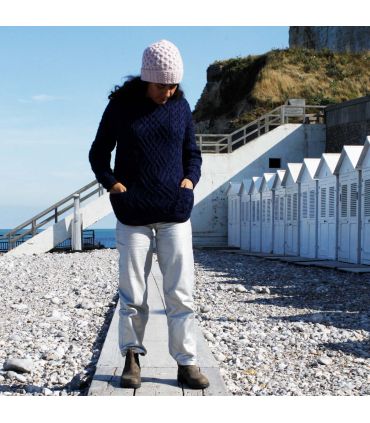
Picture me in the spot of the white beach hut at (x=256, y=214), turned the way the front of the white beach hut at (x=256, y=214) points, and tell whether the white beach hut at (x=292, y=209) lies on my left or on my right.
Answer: on my left

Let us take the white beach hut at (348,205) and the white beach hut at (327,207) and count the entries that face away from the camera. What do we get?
0

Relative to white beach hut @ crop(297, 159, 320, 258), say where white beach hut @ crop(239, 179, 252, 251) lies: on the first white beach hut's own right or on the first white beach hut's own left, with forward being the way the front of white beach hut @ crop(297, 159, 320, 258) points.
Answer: on the first white beach hut's own right

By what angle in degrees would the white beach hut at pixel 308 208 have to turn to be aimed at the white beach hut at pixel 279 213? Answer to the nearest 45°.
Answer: approximately 135° to its right

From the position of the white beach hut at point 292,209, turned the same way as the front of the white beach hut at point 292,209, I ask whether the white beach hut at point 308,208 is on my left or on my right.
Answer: on my left

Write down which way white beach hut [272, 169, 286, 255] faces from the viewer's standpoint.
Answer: facing the viewer and to the left of the viewer

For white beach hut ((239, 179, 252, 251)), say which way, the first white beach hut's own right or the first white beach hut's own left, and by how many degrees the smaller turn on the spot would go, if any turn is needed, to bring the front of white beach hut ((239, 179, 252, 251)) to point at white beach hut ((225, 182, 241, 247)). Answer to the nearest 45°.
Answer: approximately 135° to the first white beach hut's own right

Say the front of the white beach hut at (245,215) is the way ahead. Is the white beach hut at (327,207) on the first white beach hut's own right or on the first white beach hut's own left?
on the first white beach hut's own left

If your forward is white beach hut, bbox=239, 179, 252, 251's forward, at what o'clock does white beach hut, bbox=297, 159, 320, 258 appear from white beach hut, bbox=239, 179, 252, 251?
white beach hut, bbox=297, 159, 320, 258 is roughly at 10 o'clock from white beach hut, bbox=239, 179, 252, 251.

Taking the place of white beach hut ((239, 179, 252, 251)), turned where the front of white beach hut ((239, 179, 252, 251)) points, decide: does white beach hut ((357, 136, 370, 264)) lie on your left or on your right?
on your left

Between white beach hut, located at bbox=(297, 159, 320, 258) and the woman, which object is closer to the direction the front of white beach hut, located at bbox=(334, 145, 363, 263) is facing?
the woman
